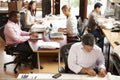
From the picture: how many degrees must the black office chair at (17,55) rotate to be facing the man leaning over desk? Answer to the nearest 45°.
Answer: approximately 90° to its right

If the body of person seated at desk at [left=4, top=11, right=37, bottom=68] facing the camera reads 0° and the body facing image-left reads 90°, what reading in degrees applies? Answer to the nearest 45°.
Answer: approximately 270°

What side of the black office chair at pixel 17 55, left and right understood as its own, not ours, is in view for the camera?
right

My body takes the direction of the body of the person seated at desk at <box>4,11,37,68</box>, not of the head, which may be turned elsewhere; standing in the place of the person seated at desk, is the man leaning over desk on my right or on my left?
on my right
